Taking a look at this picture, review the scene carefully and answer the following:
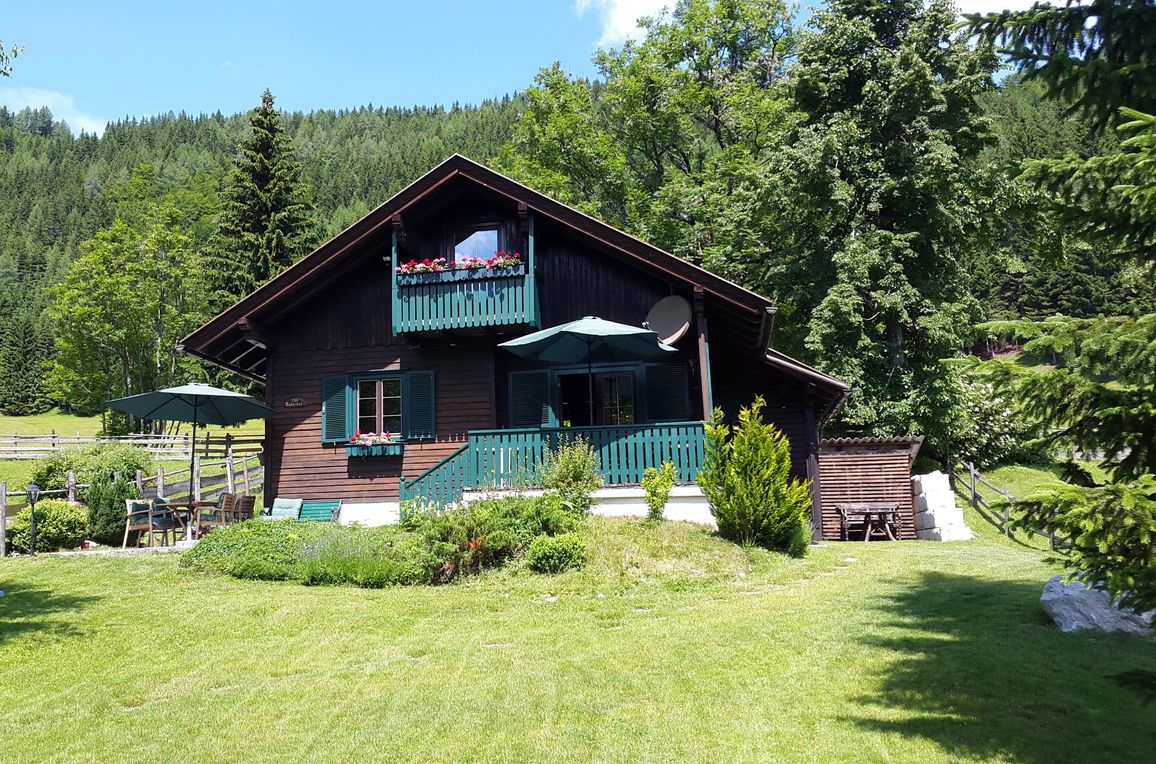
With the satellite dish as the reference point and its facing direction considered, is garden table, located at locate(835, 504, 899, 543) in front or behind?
behind

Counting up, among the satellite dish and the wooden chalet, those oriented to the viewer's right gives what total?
0

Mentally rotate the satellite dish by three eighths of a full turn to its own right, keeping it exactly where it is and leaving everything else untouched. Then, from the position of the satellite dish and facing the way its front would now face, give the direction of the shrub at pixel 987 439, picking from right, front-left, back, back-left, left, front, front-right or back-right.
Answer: front-right

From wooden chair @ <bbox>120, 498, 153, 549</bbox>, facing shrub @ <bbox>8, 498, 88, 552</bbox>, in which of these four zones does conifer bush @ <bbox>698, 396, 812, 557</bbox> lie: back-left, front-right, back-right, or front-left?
back-left

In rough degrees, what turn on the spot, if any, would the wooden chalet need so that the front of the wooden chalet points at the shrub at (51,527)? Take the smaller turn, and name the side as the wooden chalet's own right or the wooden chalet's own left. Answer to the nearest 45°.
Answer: approximately 90° to the wooden chalet's own right

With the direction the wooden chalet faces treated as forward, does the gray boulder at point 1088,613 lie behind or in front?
in front

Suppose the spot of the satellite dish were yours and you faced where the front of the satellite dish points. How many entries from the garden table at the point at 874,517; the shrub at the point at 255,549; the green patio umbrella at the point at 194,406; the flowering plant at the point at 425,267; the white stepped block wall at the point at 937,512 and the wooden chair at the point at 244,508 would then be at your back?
2

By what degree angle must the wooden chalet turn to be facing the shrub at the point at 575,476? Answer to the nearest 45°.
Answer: approximately 45° to its left

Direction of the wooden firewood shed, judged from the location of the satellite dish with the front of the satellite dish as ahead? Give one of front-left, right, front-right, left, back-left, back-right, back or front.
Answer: back

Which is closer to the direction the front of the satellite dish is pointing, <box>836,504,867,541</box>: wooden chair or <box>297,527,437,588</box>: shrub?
the shrub

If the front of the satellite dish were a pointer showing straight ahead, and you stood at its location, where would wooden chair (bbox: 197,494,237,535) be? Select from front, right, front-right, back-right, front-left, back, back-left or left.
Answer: front-right

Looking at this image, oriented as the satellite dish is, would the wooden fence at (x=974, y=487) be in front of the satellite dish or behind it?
behind

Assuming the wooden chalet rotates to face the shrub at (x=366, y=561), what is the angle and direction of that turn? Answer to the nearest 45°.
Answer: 0° — it already faces it
